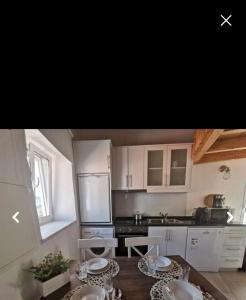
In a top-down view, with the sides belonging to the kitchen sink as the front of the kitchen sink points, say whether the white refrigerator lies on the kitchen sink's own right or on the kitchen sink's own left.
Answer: on the kitchen sink's own right

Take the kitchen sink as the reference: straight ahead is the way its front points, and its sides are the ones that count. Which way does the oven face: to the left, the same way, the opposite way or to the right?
the same way

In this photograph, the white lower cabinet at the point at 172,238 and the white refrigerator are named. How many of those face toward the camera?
2

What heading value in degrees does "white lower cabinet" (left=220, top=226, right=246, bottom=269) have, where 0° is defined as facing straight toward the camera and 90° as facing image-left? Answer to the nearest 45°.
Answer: approximately 0°

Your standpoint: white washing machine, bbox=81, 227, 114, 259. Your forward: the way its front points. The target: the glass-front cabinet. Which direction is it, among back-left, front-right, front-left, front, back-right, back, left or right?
left

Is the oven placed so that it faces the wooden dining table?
yes

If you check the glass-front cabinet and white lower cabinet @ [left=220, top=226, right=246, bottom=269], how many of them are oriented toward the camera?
2

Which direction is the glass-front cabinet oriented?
toward the camera

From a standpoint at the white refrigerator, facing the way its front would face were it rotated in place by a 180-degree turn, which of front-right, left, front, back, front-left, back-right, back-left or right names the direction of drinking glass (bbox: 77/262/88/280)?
back

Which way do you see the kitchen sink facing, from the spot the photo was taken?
facing the viewer
